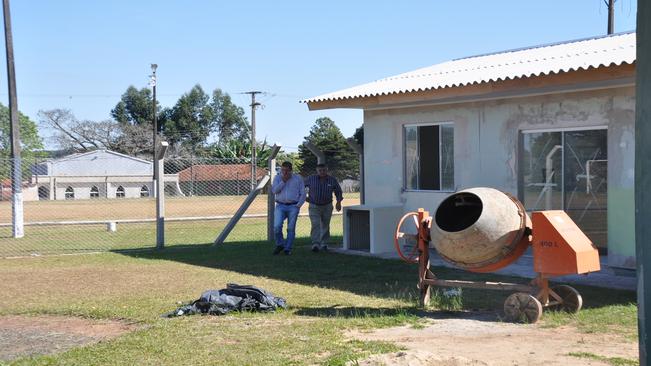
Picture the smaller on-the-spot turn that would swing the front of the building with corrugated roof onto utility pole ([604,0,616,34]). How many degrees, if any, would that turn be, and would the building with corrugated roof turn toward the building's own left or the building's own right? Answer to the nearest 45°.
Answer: approximately 135° to the building's own right

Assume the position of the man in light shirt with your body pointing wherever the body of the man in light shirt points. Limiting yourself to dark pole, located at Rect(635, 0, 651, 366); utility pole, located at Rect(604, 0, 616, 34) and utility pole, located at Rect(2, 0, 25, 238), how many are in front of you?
1

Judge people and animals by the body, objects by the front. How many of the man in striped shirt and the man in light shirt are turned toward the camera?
2

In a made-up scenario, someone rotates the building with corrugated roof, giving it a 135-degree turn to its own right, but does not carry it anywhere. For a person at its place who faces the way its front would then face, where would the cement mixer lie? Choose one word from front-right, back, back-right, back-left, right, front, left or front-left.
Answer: back

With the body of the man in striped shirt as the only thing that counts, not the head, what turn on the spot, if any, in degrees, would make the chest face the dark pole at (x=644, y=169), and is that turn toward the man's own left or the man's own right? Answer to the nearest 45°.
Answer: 0° — they already face it

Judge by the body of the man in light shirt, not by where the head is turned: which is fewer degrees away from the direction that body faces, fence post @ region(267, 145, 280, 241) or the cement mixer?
the cement mixer

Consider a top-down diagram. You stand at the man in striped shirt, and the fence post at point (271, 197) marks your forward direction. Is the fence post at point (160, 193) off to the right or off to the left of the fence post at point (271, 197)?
left

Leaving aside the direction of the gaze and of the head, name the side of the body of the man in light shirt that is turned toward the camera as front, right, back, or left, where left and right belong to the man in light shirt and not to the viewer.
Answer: front

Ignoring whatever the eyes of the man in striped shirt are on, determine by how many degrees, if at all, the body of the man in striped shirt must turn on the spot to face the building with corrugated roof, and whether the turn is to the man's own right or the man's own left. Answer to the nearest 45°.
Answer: approximately 45° to the man's own left

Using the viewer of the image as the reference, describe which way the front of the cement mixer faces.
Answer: facing the viewer and to the left of the viewer

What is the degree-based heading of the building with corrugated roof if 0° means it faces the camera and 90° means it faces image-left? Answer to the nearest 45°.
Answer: approximately 45°
